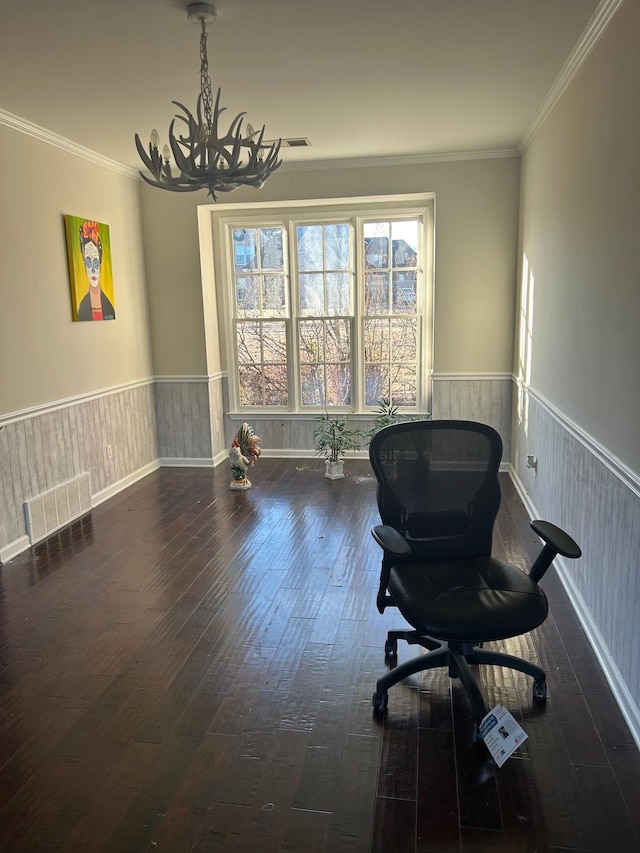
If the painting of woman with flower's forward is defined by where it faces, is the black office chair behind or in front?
in front

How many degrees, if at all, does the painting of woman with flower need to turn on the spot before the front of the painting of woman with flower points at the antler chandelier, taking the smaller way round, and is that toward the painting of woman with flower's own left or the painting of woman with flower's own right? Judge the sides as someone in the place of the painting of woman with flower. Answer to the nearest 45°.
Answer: approximately 45° to the painting of woman with flower's own right

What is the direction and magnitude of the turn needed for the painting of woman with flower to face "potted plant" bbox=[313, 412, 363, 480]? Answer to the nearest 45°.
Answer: approximately 45° to its left

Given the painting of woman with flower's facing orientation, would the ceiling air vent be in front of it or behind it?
in front

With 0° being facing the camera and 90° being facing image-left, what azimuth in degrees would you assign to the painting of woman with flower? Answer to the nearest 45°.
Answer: approximately 315°

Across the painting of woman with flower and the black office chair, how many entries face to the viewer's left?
0
